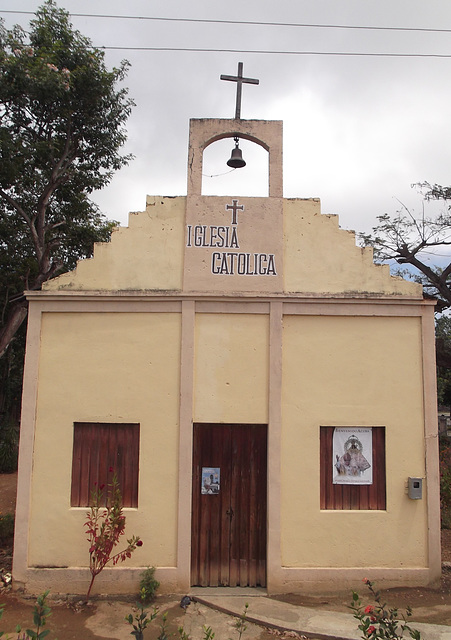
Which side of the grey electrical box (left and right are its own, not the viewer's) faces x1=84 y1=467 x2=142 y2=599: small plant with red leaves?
right

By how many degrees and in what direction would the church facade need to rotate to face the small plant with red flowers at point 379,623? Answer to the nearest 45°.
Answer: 0° — it already faces it

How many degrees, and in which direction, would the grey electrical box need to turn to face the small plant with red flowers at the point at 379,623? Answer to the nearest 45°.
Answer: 0° — it already faces it

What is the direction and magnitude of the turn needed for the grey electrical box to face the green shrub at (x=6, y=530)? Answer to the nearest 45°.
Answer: approximately 90° to its right

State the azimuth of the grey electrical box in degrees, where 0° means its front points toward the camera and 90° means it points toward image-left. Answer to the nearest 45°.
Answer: approximately 0°
